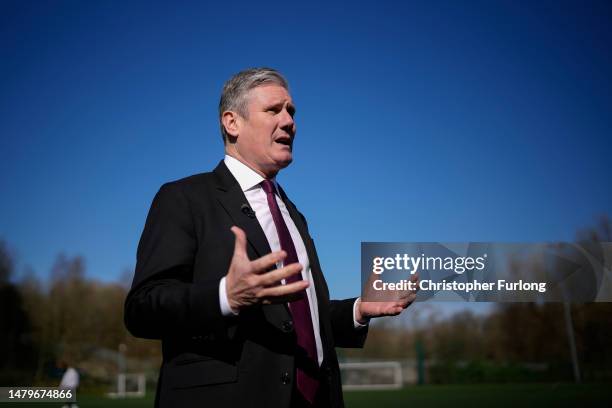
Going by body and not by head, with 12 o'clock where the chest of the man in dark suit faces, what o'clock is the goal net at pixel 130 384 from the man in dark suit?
The goal net is roughly at 7 o'clock from the man in dark suit.

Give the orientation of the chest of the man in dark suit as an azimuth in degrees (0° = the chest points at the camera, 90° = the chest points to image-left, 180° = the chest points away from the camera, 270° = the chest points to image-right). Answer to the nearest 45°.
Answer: approximately 315°
